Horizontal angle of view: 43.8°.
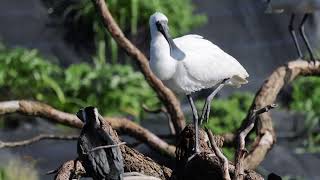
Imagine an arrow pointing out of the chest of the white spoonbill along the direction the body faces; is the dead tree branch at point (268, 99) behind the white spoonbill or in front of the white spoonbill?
behind

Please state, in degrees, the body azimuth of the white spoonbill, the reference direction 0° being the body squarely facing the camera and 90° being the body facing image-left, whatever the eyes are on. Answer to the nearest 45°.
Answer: approximately 45°

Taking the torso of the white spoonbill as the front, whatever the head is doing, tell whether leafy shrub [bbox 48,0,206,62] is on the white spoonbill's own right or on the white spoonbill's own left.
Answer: on the white spoonbill's own right
